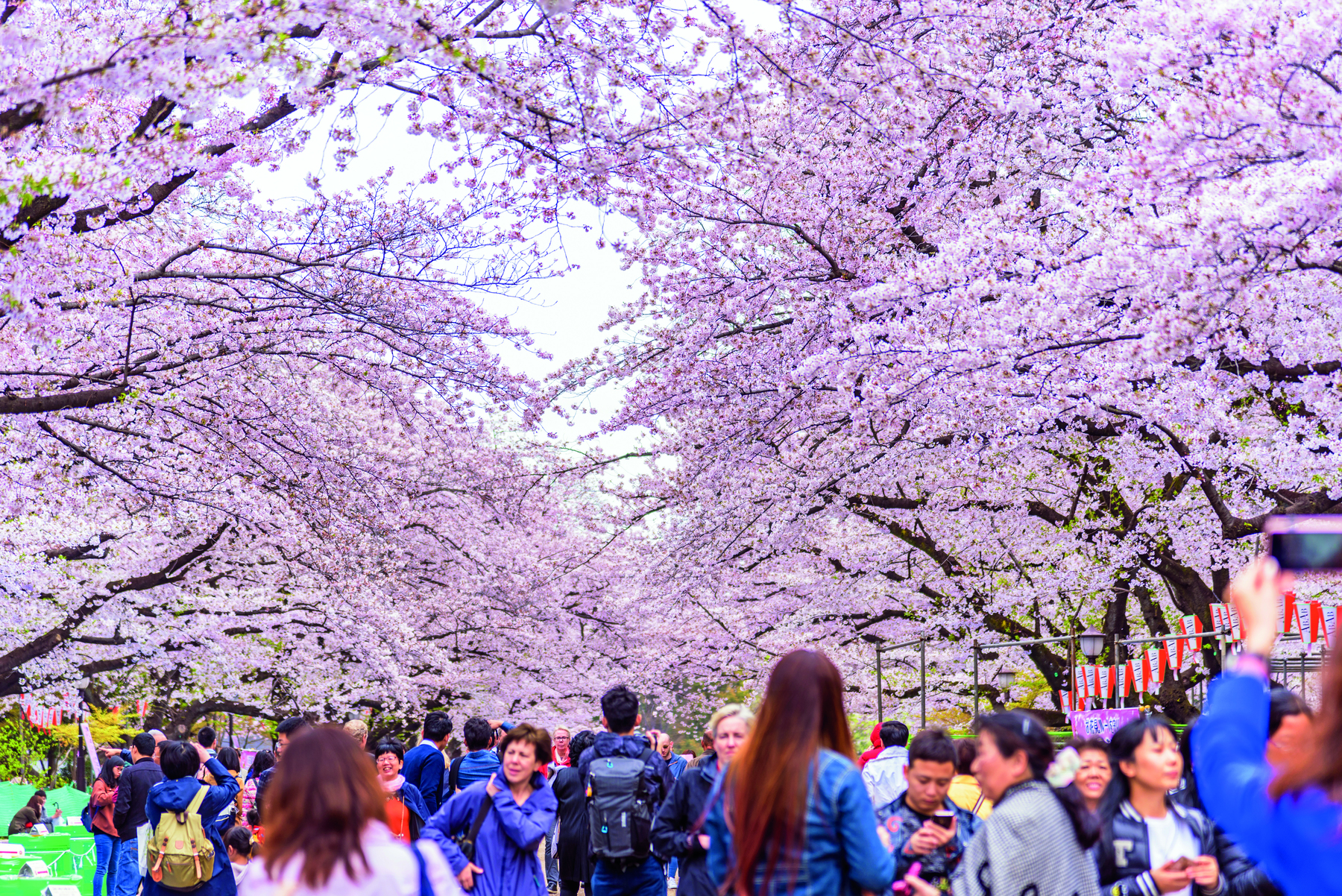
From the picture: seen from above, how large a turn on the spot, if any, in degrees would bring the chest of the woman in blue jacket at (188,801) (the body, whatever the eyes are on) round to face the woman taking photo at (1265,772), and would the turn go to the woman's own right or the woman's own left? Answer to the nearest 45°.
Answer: approximately 180°

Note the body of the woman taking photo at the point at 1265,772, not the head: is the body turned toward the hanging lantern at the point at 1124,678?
yes

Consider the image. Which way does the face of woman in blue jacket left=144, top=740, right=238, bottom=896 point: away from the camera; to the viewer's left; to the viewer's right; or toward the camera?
away from the camera

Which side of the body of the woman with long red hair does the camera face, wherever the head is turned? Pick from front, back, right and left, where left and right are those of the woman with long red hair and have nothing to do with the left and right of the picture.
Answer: back

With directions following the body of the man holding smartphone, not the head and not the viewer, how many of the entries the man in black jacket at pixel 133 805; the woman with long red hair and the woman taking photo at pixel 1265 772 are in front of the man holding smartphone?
2

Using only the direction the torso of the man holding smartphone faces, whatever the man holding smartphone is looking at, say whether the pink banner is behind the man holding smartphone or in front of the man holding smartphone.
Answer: behind

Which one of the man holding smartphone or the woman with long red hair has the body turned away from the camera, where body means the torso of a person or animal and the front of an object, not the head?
the woman with long red hair

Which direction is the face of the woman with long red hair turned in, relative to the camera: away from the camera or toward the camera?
away from the camera

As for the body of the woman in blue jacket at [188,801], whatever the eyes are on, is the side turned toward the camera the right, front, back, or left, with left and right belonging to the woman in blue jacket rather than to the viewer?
back

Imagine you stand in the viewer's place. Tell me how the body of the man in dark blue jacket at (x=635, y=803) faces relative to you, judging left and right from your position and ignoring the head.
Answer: facing away from the viewer

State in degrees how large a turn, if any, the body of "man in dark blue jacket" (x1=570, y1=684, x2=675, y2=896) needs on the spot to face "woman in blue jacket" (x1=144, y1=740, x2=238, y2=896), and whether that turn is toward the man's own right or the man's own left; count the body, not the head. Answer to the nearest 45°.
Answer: approximately 90° to the man's own left

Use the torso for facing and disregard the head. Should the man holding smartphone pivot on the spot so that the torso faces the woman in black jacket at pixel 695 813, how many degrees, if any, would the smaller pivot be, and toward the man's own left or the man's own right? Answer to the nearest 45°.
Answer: approximately 135° to the man's own right
